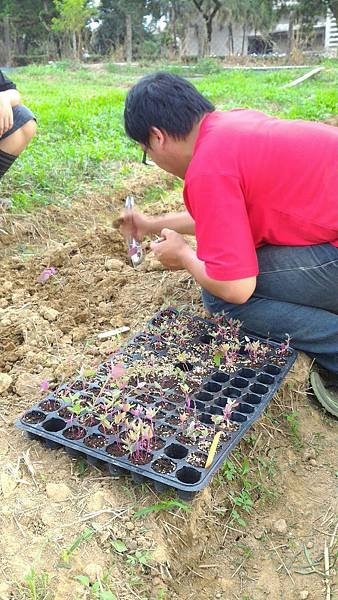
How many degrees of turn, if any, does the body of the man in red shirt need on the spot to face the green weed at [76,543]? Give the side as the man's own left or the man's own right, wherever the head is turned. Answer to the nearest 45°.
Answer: approximately 45° to the man's own left

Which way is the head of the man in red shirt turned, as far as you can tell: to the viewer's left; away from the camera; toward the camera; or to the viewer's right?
to the viewer's left

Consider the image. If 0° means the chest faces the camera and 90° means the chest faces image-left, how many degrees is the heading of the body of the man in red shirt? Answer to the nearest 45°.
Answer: approximately 90°

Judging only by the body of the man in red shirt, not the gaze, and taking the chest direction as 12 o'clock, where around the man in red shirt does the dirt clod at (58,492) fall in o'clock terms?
The dirt clod is roughly at 10 o'clock from the man in red shirt.

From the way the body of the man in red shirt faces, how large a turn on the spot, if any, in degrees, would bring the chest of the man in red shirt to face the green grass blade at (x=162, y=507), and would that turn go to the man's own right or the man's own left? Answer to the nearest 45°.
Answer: approximately 90° to the man's own left

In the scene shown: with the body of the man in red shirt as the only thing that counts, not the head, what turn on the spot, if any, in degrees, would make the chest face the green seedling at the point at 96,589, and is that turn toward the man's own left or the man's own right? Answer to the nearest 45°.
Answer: approximately 90° to the man's own left

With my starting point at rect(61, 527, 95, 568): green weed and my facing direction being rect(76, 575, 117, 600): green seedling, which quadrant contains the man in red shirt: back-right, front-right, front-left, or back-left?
back-left

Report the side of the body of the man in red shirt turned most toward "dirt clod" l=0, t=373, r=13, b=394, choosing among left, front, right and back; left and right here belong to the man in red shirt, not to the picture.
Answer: front
